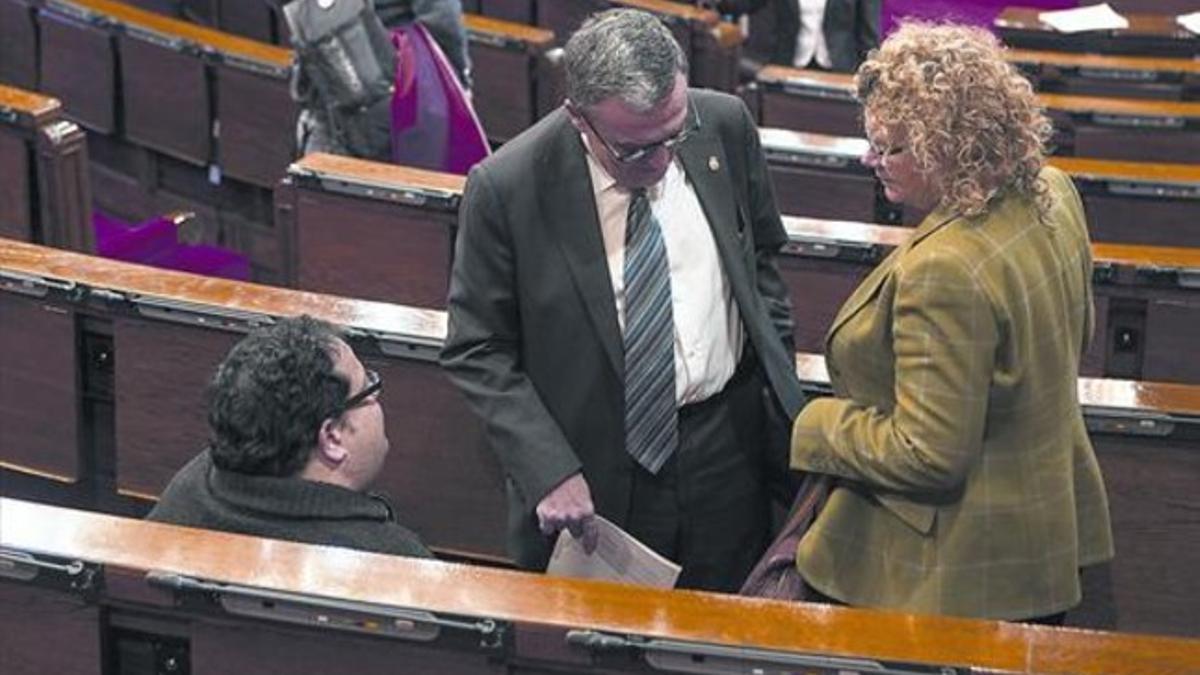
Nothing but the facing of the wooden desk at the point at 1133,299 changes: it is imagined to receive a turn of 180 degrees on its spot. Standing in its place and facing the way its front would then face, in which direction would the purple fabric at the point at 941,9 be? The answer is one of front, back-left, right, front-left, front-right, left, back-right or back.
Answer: front

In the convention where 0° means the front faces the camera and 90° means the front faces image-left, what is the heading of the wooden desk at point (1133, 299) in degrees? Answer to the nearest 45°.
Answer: approximately 0°

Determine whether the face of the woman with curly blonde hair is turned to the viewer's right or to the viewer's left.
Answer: to the viewer's left

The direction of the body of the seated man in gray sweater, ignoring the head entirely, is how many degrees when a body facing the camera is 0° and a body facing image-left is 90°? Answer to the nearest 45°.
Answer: approximately 225°

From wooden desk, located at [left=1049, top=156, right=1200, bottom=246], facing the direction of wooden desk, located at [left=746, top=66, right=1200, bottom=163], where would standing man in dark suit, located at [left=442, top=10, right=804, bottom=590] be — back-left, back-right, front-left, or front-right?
back-left
